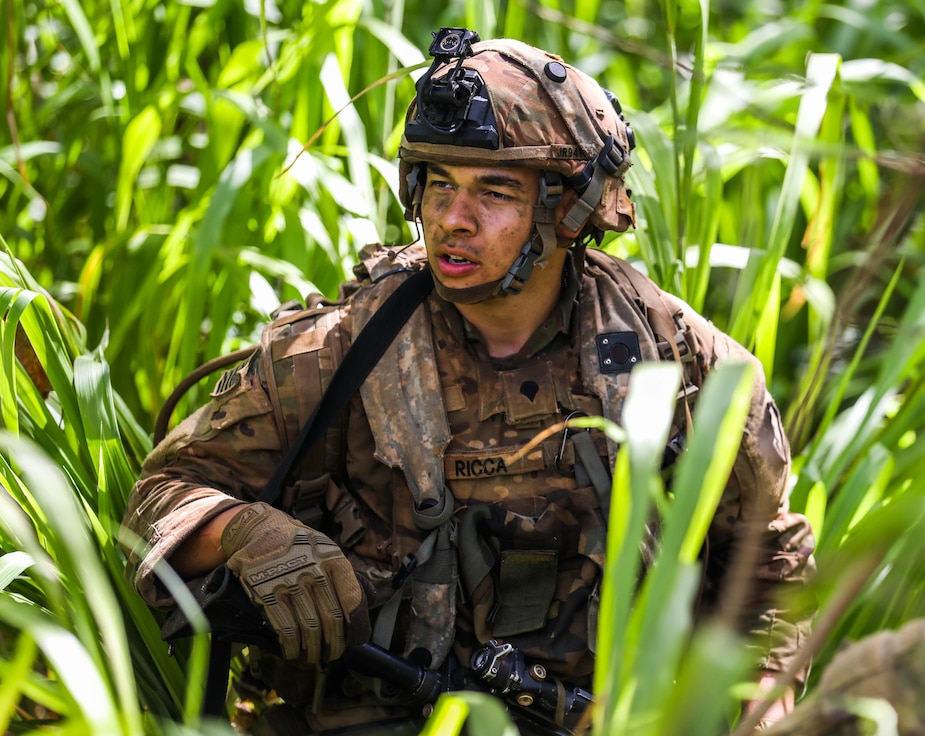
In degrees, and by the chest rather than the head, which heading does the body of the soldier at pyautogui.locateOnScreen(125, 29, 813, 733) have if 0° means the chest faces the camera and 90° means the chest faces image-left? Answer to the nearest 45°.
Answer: approximately 0°
